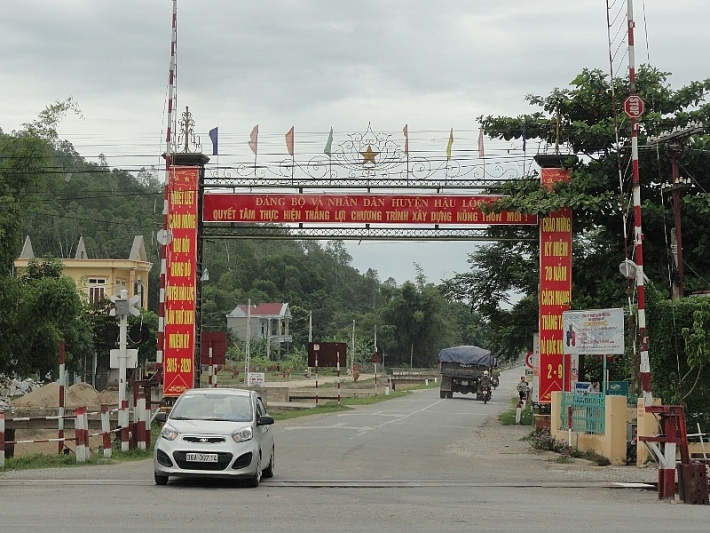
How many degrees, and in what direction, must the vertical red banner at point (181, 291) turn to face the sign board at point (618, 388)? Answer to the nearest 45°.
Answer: approximately 45° to its left

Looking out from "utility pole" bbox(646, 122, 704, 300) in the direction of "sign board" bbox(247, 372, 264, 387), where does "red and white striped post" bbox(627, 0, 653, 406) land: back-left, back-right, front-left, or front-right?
back-left

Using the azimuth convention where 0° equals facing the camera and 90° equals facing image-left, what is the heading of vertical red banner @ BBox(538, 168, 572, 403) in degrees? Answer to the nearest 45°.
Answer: approximately 0°

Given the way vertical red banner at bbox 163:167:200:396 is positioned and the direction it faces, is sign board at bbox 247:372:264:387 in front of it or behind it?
behind

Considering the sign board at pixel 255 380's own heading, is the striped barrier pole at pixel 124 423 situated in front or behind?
in front

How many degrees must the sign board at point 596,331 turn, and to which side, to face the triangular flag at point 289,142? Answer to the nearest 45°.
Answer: approximately 135° to its right

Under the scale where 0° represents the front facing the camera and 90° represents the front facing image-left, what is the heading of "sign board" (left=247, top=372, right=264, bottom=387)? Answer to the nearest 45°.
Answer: approximately 0°

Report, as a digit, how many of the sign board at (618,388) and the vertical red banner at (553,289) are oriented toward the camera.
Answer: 2

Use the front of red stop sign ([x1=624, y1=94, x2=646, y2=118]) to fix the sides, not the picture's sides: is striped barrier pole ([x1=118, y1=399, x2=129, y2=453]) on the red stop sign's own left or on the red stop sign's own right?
on the red stop sign's own right
